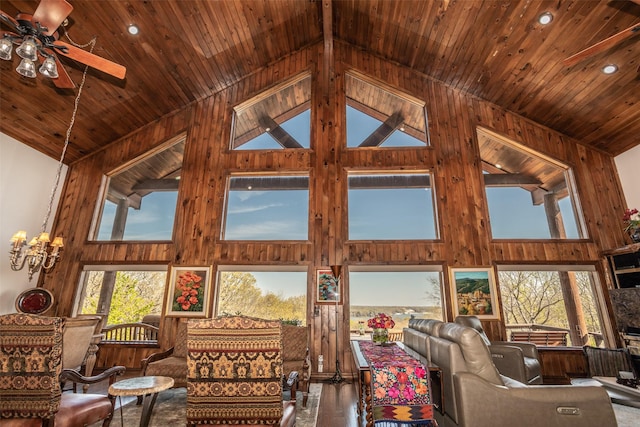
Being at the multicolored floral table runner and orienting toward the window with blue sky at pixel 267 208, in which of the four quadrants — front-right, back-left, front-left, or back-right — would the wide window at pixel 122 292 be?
front-left

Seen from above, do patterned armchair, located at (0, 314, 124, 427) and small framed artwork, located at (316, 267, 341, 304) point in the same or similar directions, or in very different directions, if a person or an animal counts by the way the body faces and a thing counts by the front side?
very different directions

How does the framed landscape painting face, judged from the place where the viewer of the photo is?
facing the viewer

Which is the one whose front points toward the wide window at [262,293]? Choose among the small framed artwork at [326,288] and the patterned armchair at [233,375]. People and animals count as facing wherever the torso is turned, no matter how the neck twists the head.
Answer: the patterned armchair

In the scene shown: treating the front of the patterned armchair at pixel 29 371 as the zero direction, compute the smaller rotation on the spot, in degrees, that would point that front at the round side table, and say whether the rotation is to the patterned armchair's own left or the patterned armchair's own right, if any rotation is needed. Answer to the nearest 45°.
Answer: approximately 45° to the patterned armchair's own right

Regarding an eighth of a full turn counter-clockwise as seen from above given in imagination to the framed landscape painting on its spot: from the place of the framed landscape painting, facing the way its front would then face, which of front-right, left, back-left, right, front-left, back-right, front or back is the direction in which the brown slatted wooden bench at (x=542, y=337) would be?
left

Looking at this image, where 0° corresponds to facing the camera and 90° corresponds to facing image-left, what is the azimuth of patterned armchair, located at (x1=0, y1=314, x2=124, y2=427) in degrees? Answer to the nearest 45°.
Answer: approximately 225°

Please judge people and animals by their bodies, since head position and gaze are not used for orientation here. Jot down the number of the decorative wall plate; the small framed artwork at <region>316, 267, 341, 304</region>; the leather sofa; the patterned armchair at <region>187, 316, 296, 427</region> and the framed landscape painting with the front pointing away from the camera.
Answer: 1

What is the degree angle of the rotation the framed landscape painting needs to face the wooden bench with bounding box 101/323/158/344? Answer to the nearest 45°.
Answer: approximately 90° to its right

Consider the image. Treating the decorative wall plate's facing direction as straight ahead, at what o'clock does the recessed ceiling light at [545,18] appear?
The recessed ceiling light is roughly at 11 o'clock from the decorative wall plate.

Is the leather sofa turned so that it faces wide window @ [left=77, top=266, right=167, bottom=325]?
no

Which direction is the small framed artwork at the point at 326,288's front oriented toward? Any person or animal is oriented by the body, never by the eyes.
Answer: toward the camera

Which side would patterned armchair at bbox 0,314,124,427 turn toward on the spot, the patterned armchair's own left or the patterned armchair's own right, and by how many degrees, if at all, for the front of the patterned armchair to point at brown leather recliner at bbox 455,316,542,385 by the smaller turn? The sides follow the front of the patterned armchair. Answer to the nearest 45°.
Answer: approximately 45° to the patterned armchair's own right

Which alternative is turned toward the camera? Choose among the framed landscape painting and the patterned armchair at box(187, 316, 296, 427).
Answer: the framed landscape painting

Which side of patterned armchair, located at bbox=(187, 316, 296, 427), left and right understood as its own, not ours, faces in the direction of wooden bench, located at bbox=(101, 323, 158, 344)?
front

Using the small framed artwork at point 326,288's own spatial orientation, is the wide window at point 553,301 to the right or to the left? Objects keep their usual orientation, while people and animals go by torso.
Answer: on its left
